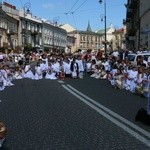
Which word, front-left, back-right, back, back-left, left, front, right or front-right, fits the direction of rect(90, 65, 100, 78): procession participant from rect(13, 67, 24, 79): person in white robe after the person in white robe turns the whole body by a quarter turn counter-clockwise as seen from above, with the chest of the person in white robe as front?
front

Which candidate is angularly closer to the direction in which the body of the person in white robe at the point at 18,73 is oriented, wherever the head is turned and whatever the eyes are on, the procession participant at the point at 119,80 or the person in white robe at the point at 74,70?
the procession participant

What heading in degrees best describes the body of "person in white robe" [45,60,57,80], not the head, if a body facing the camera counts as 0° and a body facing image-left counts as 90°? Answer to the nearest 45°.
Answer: approximately 0°

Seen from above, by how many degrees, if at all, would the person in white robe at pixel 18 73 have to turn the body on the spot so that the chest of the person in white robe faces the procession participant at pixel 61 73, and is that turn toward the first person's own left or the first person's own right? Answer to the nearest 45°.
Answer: approximately 90° to the first person's own left

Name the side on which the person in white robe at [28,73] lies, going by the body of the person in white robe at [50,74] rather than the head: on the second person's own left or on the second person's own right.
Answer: on the second person's own right

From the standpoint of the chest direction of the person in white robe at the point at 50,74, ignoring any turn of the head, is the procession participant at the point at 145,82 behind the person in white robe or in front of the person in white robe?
in front

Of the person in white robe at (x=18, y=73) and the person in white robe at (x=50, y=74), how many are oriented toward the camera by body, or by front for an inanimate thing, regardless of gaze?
2

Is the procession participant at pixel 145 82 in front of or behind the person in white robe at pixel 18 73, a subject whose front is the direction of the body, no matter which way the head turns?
in front
